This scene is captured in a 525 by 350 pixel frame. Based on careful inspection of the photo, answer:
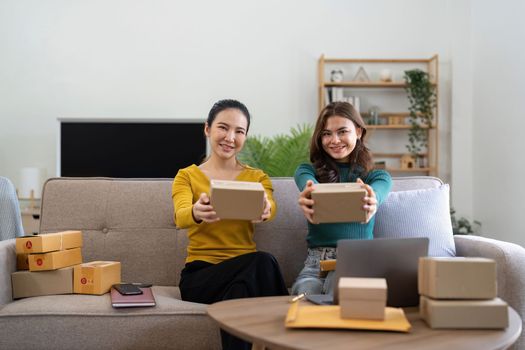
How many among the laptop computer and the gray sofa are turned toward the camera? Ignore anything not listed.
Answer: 1

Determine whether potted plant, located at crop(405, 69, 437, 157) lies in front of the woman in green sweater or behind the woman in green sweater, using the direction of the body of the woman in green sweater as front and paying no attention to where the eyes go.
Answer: behind

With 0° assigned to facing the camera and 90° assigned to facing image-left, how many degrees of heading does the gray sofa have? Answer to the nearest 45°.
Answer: approximately 0°

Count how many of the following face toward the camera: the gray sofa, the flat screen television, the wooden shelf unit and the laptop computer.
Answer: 3

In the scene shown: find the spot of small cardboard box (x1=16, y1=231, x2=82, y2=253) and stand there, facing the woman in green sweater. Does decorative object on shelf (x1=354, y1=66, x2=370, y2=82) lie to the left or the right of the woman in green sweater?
left

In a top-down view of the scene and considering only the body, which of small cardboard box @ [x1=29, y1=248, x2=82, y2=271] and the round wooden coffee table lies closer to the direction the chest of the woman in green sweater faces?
the round wooden coffee table

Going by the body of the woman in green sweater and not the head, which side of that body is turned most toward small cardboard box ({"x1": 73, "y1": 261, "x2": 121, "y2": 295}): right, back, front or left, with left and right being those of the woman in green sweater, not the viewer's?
right

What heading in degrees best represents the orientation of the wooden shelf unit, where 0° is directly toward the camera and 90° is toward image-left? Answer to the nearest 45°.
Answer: approximately 0°
